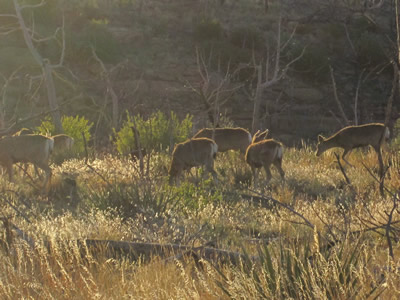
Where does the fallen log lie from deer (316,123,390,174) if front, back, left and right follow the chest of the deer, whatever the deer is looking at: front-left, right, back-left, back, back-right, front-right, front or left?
left

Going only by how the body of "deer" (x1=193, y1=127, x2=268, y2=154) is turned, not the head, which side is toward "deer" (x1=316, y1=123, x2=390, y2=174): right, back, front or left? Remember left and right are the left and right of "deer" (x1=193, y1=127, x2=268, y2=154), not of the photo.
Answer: back

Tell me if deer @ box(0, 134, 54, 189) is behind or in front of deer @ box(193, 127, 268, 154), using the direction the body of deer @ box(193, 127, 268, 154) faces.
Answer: in front

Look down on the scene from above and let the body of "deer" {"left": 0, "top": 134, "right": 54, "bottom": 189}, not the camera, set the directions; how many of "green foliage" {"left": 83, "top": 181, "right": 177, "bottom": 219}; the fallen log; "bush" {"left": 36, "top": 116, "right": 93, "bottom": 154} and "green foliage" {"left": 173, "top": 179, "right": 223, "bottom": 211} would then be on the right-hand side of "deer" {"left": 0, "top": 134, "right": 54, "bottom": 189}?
1

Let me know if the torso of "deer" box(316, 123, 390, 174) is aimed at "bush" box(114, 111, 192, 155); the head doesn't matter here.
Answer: yes

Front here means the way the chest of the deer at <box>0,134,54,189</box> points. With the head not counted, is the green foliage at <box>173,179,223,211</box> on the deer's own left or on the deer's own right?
on the deer's own left

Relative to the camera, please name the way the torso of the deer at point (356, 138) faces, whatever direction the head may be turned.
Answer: to the viewer's left

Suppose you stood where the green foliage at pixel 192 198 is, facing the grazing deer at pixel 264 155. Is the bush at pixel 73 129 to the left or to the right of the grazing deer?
left

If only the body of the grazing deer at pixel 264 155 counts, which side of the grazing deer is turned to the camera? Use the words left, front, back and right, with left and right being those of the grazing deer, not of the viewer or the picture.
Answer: left

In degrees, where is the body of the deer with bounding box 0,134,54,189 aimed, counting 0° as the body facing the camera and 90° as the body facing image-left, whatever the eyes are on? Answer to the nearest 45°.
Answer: approximately 90°

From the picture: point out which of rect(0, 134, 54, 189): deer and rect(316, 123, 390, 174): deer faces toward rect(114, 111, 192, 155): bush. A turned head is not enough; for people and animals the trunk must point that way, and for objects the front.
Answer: rect(316, 123, 390, 174): deer
